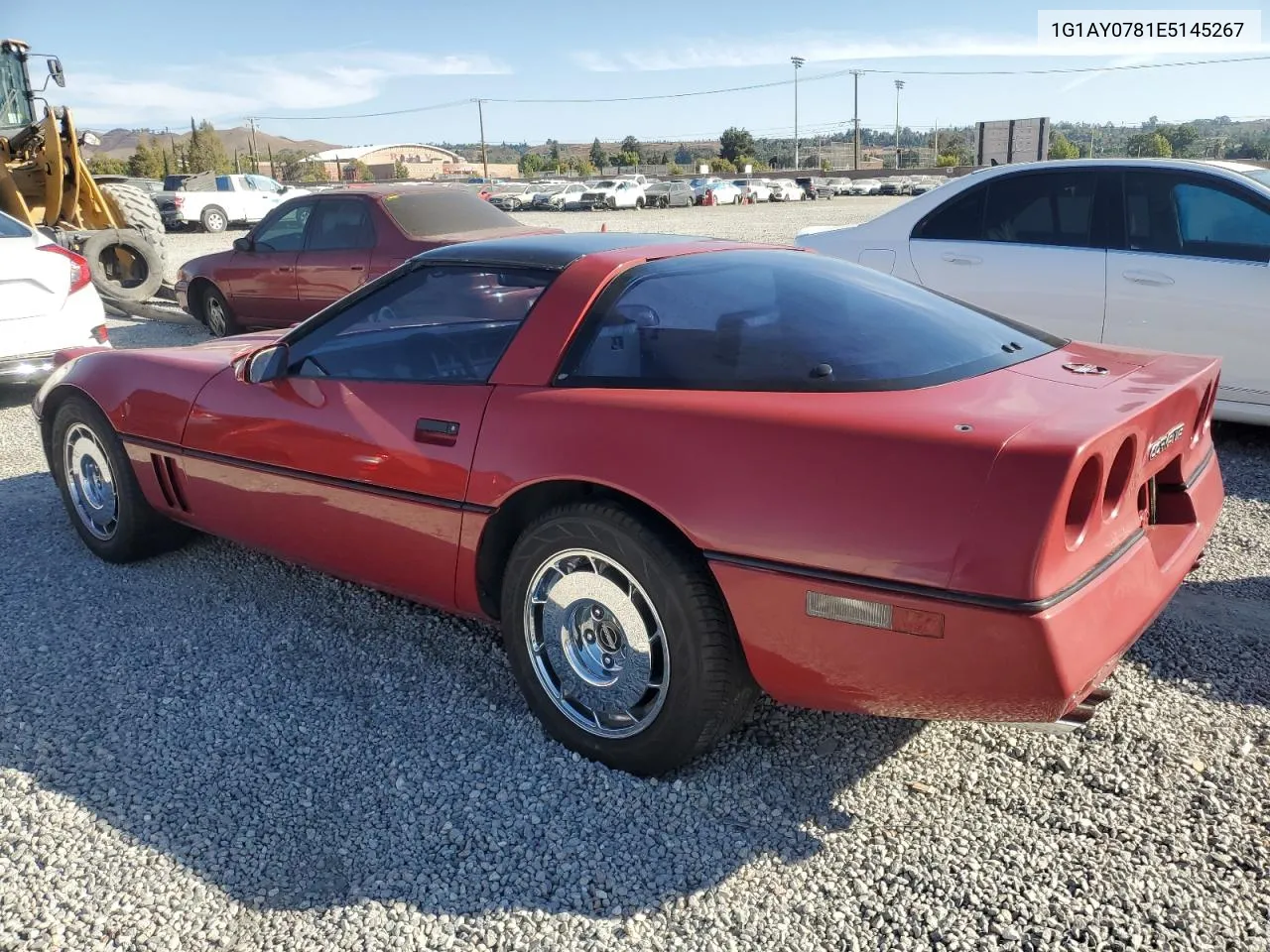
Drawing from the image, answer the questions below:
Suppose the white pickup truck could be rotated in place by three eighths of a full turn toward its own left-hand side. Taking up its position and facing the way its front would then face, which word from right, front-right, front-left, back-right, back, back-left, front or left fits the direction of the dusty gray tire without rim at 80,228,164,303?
left

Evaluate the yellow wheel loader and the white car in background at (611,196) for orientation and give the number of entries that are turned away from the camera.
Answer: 0

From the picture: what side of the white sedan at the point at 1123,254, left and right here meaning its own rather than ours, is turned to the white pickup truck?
back

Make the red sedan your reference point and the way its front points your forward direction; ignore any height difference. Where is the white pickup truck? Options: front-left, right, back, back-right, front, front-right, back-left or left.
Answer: front-right

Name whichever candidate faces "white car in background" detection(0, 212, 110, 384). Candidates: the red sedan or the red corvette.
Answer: the red corvette

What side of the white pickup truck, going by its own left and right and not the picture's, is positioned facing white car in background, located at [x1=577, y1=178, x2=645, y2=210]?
front

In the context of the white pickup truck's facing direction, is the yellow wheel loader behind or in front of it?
behind

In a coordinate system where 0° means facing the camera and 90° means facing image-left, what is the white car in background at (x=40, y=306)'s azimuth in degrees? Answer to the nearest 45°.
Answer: approximately 135°

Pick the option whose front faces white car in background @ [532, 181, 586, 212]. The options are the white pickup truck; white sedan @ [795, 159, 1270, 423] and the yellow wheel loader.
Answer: the white pickup truck

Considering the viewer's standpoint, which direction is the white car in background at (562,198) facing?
facing the viewer and to the left of the viewer

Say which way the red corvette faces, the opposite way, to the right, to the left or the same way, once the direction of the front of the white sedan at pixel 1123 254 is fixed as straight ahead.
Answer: the opposite way

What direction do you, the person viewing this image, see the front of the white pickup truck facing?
facing away from the viewer and to the right of the viewer

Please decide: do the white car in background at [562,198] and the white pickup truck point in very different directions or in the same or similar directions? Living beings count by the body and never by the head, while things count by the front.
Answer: very different directions

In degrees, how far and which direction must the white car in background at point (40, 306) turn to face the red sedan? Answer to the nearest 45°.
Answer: approximately 90° to its right

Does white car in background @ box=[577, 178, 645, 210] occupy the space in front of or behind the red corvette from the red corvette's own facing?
in front
